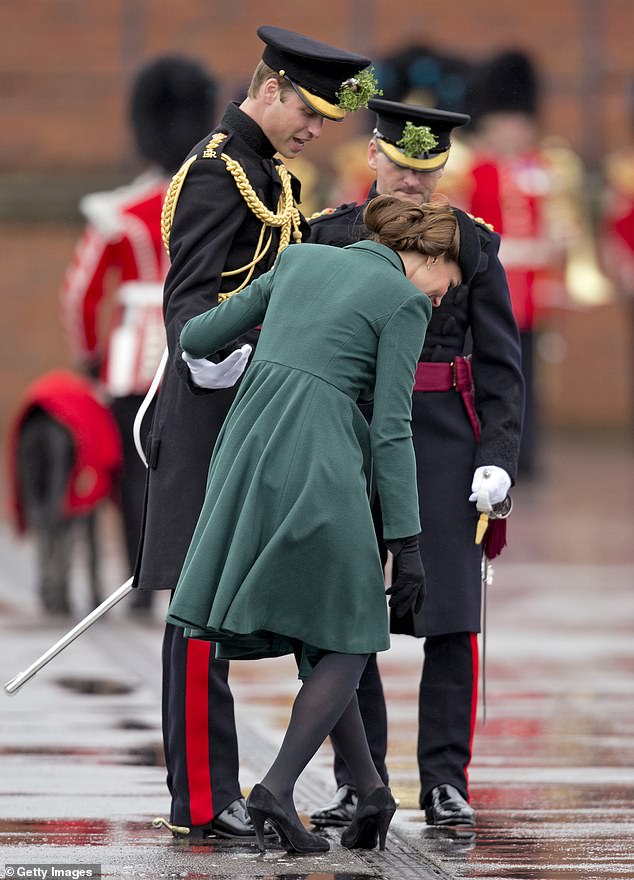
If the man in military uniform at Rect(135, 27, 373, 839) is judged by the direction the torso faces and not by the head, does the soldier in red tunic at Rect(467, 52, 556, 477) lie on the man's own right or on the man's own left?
on the man's own left

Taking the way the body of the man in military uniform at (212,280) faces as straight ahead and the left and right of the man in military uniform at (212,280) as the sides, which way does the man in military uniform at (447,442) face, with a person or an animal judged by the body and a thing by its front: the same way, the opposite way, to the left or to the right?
to the right

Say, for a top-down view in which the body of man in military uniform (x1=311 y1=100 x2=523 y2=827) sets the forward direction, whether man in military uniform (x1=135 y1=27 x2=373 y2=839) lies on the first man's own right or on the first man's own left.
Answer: on the first man's own right

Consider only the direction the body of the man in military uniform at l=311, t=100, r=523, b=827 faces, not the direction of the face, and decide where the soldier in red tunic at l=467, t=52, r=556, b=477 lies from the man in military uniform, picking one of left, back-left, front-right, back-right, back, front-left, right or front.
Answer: back

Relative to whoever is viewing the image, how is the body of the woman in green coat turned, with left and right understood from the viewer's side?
facing away from the viewer and to the right of the viewer

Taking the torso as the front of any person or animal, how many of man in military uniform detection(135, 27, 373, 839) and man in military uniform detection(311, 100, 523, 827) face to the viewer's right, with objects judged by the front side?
1

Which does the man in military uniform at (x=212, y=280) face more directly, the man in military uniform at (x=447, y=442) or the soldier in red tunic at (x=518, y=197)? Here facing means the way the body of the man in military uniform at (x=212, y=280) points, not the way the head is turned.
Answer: the man in military uniform
